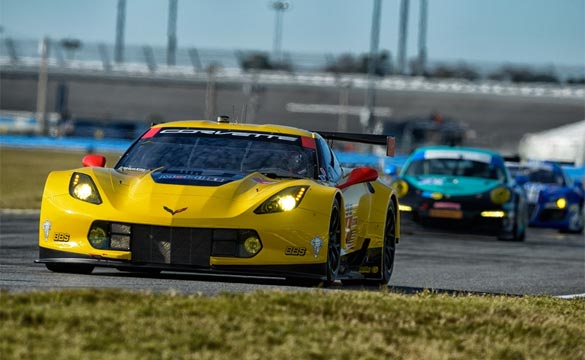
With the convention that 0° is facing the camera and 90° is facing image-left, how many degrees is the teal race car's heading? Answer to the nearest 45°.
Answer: approximately 0°

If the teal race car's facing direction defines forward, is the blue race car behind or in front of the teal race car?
behind
